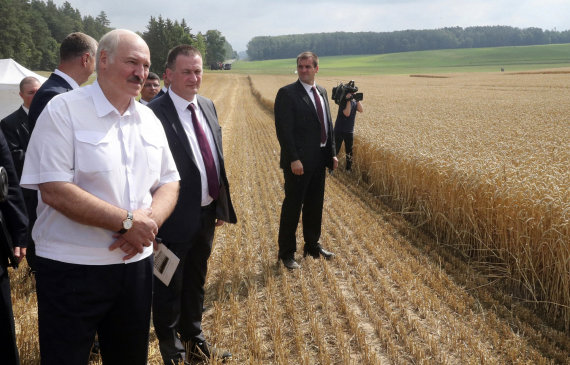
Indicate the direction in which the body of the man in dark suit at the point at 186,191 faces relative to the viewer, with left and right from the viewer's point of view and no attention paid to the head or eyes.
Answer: facing the viewer and to the right of the viewer

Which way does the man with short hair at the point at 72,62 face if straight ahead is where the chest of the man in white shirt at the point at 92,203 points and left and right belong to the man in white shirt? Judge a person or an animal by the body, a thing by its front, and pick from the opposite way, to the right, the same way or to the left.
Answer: to the left

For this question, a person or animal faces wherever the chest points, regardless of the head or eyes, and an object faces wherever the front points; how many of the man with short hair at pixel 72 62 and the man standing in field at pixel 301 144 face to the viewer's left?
0

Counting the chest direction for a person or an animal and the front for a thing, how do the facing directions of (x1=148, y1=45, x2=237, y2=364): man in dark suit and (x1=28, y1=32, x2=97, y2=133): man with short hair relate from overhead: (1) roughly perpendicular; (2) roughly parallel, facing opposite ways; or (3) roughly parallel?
roughly perpendicular

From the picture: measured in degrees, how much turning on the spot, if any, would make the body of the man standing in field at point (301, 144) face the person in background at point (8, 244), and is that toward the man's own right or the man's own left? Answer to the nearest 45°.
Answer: approximately 90° to the man's own right

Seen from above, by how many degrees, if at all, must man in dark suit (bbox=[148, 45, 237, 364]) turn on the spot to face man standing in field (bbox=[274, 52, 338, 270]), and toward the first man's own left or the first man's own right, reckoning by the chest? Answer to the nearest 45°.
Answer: approximately 90° to the first man's own left

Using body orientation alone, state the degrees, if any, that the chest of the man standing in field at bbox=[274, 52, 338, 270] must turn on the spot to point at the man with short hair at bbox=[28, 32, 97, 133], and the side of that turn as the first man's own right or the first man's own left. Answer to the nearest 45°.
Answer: approximately 90° to the first man's own right

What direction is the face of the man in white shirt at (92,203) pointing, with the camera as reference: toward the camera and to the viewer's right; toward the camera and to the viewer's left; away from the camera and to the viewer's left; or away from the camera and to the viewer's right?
toward the camera and to the viewer's right

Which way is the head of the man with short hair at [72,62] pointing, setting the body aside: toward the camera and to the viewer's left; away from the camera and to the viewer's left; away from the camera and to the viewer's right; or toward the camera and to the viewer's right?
away from the camera and to the viewer's right

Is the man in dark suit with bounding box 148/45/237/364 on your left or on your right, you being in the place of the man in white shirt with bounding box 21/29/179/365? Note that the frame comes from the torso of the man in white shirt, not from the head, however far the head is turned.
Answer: on your left

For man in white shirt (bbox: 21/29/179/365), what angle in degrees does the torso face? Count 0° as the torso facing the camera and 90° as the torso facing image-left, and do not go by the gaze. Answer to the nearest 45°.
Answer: approximately 315°
